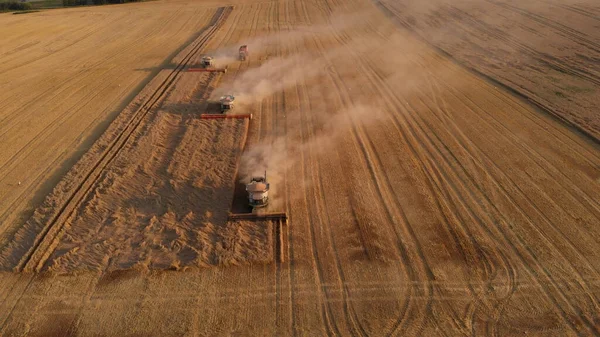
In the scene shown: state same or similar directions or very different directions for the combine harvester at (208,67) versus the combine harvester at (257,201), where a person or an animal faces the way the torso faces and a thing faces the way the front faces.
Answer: same or similar directions

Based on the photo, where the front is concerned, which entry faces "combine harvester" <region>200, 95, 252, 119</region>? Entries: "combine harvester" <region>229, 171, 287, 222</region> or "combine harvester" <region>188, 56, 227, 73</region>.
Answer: "combine harvester" <region>188, 56, 227, 73</region>

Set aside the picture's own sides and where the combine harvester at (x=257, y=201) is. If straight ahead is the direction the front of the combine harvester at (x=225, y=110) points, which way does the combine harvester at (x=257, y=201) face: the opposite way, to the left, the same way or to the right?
the same way

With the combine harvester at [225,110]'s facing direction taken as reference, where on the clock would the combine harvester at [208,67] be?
the combine harvester at [208,67] is roughly at 6 o'clock from the combine harvester at [225,110].

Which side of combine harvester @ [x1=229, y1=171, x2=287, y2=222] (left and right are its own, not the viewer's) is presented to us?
front

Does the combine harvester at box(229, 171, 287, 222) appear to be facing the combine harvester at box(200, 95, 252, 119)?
no

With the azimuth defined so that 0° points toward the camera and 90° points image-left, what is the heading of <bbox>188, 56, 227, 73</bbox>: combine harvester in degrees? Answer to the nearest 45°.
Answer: approximately 0°

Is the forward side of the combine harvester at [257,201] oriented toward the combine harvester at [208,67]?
no

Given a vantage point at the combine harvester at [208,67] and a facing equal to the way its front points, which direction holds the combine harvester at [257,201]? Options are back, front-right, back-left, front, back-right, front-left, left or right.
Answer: front

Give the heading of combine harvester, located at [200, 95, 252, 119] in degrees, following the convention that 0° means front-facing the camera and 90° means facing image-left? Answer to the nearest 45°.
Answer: approximately 0°

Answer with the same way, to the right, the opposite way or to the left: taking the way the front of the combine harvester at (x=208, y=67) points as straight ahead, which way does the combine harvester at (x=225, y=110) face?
the same way

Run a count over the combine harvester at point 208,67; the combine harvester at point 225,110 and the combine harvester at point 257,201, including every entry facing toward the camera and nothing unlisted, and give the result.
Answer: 3

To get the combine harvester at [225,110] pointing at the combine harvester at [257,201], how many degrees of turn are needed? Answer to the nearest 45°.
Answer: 0° — it already faces it
